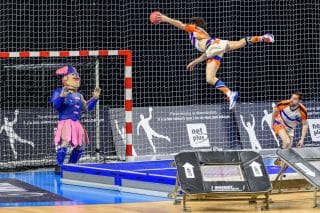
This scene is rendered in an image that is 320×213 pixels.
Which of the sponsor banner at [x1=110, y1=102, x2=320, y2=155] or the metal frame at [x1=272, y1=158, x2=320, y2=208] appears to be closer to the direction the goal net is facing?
the metal frame

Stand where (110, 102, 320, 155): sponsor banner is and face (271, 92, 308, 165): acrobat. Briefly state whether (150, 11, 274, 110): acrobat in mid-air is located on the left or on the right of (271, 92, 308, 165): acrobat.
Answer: right

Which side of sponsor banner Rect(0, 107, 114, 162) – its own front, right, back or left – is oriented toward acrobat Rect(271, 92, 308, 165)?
left

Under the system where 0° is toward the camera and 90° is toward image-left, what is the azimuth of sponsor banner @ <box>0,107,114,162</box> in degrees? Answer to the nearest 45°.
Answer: approximately 0°

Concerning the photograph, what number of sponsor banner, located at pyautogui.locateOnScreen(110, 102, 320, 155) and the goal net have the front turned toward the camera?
2

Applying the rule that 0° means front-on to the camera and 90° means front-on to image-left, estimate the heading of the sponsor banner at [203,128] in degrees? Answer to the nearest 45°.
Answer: approximately 0°
